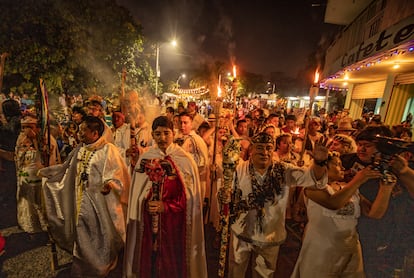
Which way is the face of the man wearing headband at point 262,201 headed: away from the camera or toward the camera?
toward the camera

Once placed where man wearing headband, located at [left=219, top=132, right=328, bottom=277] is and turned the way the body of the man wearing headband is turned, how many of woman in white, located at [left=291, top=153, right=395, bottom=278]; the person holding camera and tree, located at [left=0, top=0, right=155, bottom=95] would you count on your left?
2

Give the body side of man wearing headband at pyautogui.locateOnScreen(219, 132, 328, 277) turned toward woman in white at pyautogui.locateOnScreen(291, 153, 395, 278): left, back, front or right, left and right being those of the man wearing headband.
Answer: left

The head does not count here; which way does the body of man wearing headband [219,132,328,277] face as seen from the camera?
toward the camera
